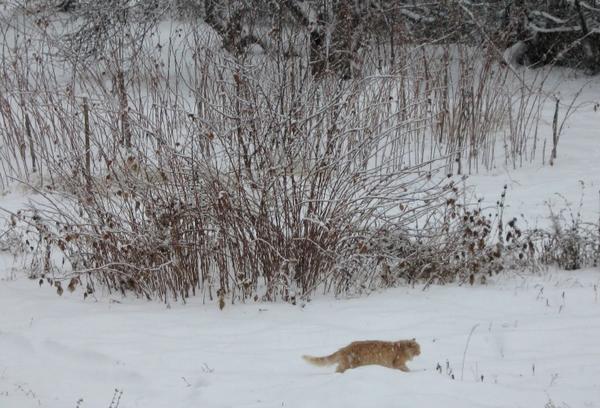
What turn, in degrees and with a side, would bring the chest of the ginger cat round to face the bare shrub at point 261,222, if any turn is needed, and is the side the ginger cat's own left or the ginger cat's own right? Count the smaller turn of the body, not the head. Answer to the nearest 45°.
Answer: approximately 135° to the ginger cat's own left

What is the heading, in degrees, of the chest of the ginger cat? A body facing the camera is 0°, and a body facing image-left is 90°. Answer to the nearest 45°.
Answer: approximately 270°

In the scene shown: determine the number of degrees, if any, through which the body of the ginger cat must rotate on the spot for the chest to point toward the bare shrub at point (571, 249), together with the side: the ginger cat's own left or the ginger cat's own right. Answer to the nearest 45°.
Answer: approximately 45° to the ginger cat's own left
